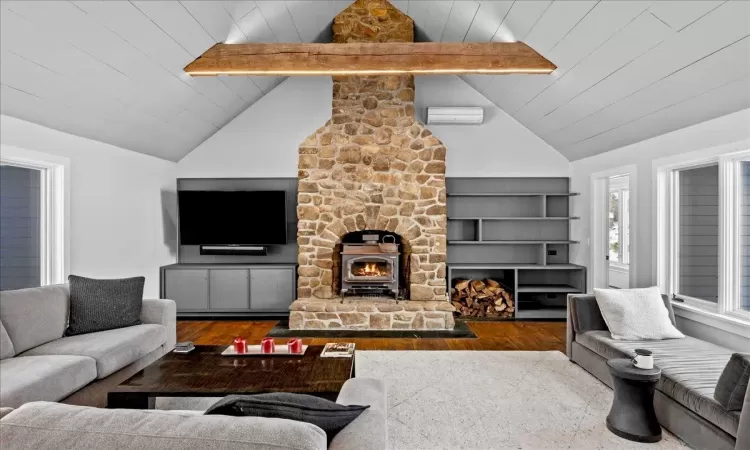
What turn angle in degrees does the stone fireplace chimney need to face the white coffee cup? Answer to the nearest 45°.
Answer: approximately 45° to its left

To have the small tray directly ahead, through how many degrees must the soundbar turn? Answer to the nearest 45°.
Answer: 0° — it already faces it

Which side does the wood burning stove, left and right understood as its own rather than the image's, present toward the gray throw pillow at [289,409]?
front

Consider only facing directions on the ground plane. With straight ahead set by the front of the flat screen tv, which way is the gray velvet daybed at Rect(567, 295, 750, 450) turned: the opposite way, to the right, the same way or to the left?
to the right

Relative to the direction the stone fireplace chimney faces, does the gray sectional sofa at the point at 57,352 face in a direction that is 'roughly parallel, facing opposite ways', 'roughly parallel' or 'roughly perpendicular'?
roughly perpendicular

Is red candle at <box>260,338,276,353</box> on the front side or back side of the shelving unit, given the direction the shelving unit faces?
on the front side

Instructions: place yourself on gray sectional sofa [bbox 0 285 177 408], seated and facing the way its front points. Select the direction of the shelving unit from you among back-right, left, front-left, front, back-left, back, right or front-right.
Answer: front-left

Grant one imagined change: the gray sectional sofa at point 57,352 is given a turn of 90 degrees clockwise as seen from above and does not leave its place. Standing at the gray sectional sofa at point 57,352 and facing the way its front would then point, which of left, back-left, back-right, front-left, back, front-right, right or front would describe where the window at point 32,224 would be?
back-right

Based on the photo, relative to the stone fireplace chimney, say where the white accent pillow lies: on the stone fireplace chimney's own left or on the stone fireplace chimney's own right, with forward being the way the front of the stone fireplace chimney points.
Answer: on the stone fireplace chimney's own left

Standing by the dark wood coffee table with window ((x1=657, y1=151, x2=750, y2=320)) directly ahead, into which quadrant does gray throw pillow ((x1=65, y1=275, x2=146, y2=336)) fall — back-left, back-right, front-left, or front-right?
back-left

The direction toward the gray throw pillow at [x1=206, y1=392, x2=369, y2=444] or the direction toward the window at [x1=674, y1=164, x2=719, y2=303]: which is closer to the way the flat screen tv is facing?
the gray throw pillow

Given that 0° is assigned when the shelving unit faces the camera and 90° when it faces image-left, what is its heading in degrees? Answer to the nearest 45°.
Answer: approximately 0°

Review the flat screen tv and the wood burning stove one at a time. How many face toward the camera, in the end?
2
